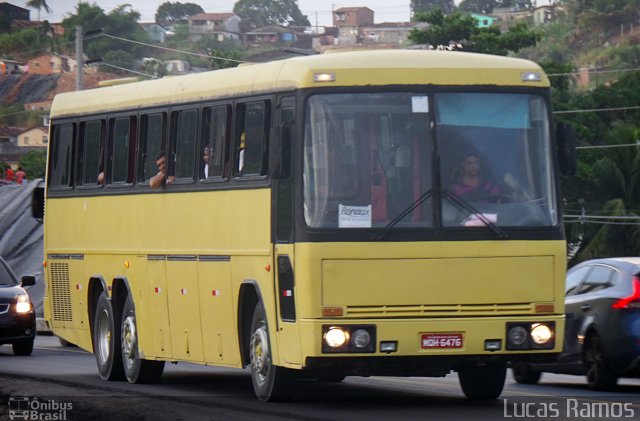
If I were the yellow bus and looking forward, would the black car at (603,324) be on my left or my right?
on my left

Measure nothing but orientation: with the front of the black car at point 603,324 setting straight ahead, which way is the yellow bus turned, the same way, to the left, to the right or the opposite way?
the opposite way

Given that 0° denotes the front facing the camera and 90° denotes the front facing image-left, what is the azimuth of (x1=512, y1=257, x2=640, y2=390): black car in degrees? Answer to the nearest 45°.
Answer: approximately 135°

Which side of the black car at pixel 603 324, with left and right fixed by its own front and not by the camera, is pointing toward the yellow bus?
left
